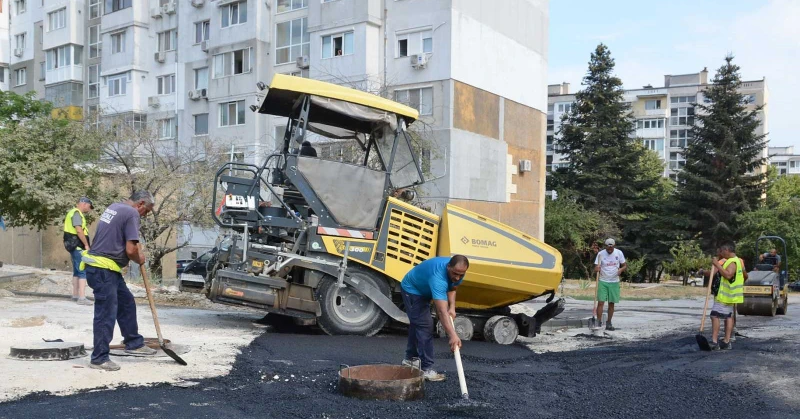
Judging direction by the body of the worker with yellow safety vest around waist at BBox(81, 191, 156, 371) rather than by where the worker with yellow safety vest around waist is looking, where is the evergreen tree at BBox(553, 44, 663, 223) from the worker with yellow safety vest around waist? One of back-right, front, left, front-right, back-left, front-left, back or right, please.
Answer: front

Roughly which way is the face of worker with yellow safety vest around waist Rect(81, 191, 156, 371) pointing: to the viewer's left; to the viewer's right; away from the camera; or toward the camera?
to the viewer's right

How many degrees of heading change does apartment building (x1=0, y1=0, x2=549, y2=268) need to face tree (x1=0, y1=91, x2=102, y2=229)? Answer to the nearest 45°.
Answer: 0° — it already faces it

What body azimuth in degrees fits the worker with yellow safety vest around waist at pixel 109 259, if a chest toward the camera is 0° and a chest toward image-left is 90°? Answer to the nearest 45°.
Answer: approximately 225°

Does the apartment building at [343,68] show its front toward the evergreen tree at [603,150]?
no

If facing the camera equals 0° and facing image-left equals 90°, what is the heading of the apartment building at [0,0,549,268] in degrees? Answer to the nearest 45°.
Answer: approximately 45°

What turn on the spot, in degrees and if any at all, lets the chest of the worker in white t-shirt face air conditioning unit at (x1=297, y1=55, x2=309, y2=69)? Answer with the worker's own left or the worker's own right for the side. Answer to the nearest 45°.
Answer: approximately 135° to the worker's own right

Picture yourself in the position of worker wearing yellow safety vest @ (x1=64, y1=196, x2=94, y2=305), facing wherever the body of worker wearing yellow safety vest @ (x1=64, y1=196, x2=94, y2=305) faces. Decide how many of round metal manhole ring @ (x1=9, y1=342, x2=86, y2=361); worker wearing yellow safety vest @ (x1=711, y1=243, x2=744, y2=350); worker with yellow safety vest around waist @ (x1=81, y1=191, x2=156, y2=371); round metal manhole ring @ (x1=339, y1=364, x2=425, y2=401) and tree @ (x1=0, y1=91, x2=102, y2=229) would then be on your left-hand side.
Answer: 1

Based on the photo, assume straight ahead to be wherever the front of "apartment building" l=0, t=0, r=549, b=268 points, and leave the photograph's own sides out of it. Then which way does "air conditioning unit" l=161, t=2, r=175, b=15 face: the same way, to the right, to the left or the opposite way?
the same way

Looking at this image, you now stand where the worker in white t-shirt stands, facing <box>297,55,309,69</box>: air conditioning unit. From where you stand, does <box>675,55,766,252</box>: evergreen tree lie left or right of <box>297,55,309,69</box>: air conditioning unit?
right
